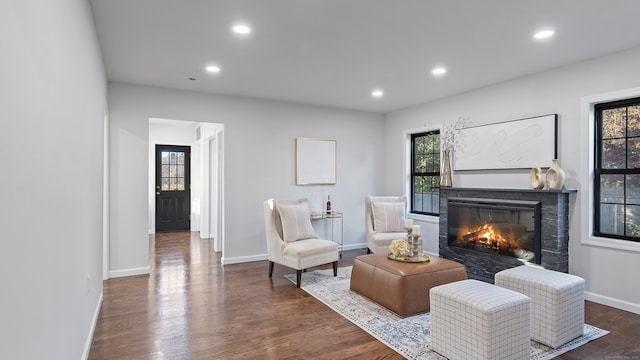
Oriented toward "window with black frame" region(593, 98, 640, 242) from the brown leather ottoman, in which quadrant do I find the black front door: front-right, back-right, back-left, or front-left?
back-left

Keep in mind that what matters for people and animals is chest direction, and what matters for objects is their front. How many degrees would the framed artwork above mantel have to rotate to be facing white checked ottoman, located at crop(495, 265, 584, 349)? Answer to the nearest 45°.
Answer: approximately 45° to its left

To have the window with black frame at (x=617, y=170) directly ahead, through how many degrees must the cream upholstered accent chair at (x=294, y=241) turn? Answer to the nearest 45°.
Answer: approximately 45° to its left

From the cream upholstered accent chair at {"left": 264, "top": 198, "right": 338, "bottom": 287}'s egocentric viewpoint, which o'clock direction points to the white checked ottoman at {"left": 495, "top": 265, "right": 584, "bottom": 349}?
The white checked ottoman is roughly at 12 o'clock from the cream upholstered accent chair.

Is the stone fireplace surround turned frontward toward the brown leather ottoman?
yes

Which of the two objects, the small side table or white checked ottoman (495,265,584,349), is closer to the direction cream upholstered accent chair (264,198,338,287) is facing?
the white checked ottoman

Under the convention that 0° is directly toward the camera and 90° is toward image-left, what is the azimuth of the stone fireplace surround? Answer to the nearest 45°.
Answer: approximately 45°

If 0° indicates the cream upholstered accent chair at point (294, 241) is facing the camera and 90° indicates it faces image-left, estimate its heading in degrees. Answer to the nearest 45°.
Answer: approximately 315°

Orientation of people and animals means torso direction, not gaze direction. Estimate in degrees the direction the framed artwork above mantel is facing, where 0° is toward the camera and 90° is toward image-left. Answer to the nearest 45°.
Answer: approximately 45°
